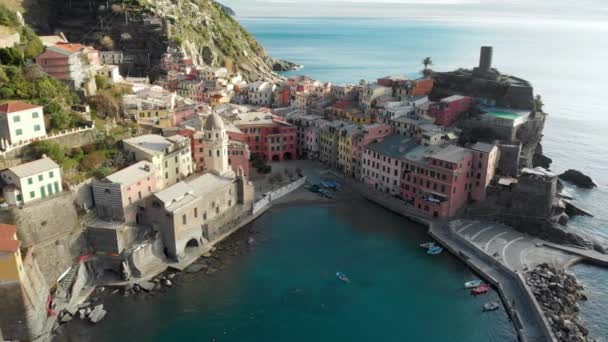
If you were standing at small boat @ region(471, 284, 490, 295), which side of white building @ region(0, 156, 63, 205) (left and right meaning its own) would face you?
front

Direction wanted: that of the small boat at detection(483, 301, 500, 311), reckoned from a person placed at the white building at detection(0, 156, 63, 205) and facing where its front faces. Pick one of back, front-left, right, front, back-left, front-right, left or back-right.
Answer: front

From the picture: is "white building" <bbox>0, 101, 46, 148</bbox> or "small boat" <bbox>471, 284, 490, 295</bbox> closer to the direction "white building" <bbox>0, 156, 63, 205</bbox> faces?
the small boat

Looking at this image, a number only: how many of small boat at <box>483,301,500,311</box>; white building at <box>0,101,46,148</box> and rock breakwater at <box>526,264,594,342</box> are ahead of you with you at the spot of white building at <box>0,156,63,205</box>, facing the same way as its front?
2

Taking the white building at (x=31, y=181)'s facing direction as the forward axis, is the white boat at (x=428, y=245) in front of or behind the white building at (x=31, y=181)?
in front

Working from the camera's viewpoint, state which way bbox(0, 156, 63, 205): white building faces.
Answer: facing the viewer and to the right of the viewer

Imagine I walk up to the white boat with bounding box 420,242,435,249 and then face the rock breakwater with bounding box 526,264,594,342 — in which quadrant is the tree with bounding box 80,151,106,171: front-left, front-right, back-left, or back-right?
back-right

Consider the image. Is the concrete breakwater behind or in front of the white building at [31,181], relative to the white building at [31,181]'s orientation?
in front

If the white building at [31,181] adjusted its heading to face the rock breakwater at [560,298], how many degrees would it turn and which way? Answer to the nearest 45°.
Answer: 0° — it already faces it

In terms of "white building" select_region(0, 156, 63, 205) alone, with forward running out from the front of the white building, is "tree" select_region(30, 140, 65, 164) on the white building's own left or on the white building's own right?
on the white building's own left

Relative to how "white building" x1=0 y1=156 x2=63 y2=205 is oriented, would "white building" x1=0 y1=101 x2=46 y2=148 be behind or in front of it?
behind
